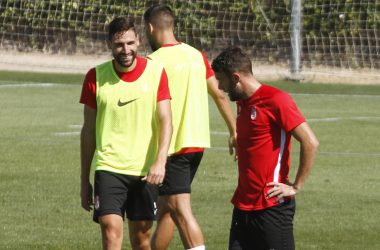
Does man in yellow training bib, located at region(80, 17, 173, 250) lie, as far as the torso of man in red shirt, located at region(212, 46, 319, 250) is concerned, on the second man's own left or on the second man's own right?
on the second man's own right

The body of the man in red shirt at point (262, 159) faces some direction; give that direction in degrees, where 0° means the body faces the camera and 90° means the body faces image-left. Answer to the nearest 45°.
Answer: approximately 45°

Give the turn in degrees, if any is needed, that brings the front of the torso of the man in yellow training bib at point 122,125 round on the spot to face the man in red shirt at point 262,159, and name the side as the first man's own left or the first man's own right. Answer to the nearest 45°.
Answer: approximately 45° to the first man's own left

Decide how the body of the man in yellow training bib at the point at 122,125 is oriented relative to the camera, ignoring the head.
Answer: toward the camera

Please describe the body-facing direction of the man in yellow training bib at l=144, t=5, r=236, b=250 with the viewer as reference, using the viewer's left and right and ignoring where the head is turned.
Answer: facing away from the viewer and to the left of the viewer

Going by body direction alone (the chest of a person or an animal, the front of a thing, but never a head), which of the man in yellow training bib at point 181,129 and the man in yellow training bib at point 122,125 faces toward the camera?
the man in yellow training bib at point 122,125

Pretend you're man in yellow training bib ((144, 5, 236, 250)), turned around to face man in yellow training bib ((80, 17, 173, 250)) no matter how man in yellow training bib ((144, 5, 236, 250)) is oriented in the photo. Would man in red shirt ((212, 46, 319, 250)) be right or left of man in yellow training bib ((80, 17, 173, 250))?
left

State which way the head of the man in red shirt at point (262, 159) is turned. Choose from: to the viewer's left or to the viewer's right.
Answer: to the viewer's left

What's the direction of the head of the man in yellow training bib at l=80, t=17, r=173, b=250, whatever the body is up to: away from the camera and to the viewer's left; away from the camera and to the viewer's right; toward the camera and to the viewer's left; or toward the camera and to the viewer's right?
toward the camera and to the viewer's right

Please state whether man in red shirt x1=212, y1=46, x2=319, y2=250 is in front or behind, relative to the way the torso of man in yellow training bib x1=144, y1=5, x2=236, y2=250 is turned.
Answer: behind

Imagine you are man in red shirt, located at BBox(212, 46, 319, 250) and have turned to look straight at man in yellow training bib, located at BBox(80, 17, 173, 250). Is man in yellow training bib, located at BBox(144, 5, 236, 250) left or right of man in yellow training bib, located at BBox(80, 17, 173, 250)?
right
